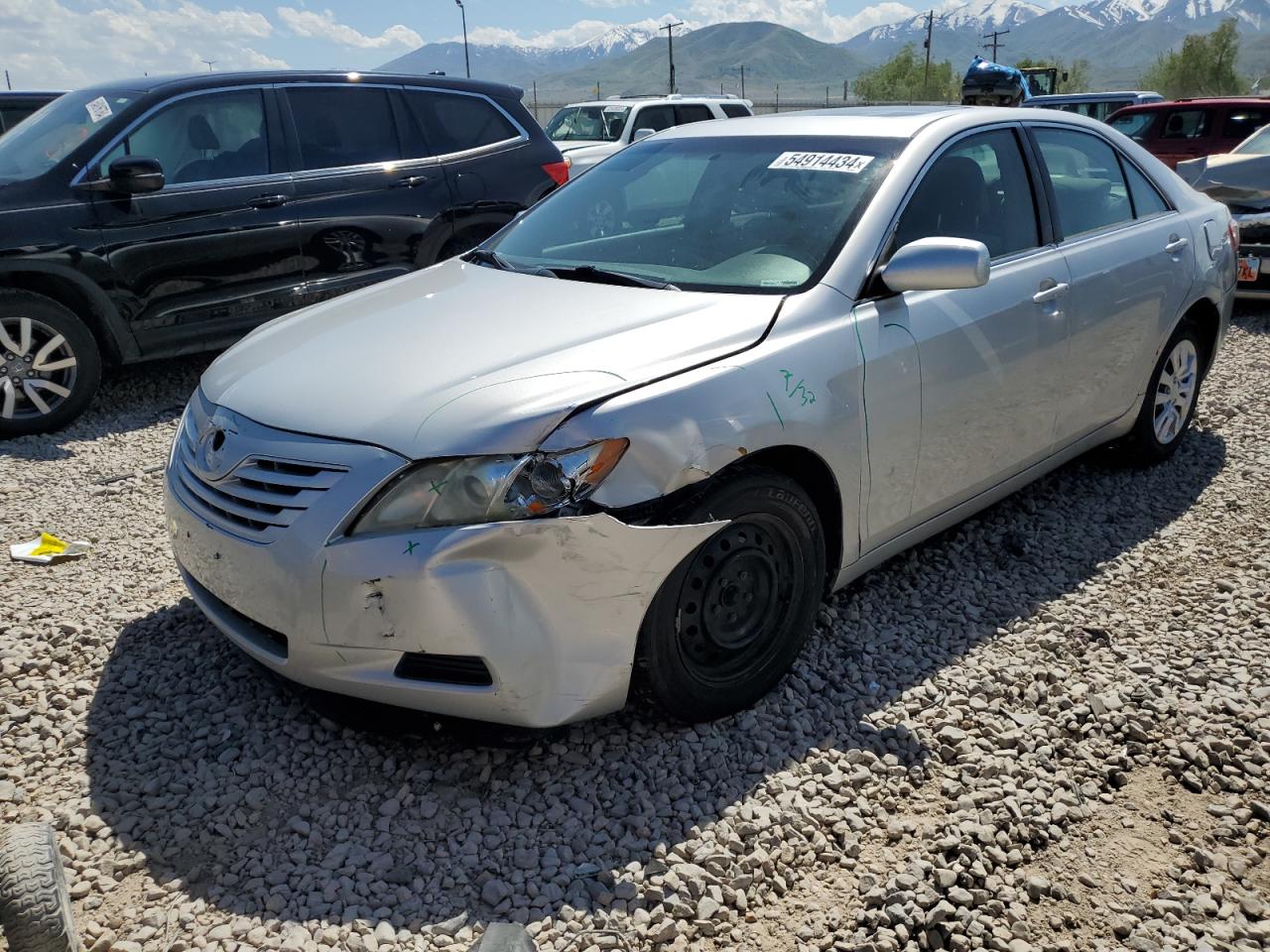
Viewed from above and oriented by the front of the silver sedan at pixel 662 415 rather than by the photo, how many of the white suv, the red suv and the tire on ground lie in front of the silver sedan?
1

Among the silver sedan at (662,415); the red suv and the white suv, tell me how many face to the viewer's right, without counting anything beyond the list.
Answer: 0

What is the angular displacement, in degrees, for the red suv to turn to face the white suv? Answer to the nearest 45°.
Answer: approximately 45° to its right

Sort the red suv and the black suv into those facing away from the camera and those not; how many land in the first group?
0

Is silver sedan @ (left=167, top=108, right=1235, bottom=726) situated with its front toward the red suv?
no

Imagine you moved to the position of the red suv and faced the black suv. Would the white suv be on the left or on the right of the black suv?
right

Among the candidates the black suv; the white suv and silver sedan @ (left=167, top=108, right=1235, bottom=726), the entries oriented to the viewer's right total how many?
0

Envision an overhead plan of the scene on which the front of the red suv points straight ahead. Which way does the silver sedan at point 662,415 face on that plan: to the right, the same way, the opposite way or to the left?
the same way

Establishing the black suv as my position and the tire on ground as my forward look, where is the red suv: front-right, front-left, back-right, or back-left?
back-left

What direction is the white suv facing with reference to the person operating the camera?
facing the viewer and to the left of the viewer

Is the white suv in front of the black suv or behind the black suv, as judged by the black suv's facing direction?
behind

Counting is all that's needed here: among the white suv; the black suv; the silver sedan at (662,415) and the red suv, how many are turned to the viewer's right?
0

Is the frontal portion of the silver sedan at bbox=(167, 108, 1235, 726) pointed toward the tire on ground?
yes

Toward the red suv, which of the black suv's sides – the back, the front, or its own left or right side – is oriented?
back

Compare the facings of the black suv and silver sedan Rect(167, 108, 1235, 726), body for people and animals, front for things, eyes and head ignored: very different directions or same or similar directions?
same or similar directions

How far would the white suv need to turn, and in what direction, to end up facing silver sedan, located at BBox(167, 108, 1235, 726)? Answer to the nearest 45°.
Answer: approximately 45° to its left
